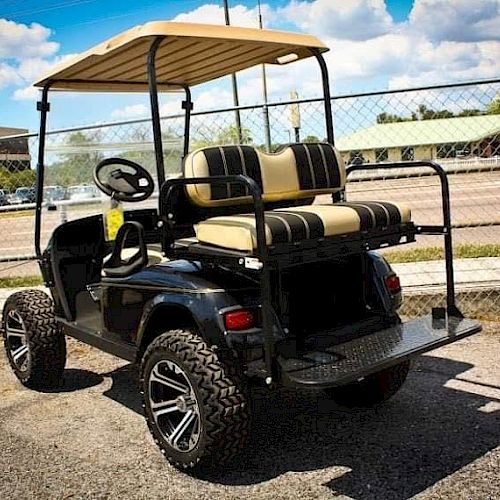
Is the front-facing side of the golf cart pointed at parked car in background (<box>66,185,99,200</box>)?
yes

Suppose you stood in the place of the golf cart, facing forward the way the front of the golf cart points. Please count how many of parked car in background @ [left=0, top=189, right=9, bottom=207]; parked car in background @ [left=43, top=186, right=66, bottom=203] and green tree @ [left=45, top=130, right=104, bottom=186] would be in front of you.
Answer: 3

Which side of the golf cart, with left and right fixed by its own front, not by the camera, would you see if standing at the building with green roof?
right

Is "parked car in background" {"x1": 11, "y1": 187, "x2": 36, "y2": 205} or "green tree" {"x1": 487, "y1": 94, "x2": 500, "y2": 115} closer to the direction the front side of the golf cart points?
the parked car in background

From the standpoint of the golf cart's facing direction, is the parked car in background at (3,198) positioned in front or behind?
in front

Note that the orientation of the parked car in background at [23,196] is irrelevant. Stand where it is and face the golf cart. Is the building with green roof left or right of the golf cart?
left

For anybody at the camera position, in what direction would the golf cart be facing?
facing away from the viewer and to the left of the viewer

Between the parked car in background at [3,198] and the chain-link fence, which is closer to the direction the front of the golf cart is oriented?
the parked car in background

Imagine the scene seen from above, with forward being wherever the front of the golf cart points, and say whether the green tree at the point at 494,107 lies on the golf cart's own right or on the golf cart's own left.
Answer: on the golf cart's own right

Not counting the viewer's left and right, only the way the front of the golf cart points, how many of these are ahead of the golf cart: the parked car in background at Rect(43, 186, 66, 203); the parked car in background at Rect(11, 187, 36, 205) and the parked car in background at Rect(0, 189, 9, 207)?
3

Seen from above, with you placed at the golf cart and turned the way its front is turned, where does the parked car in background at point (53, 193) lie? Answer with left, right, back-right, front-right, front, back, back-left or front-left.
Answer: front
